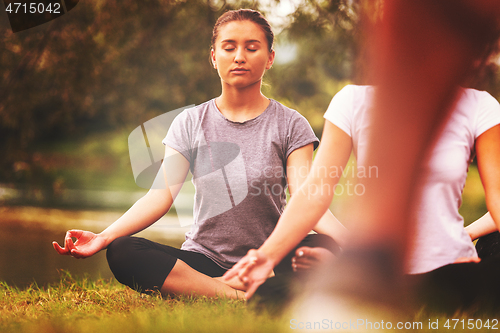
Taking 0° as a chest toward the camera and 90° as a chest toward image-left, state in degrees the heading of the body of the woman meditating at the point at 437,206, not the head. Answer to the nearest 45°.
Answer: approximately 0°
